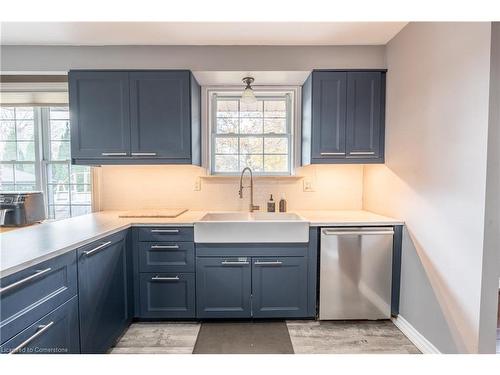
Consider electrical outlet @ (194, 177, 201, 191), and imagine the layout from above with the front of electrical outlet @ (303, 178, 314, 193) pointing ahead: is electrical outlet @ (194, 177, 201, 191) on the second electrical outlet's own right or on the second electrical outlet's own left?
on the second electrical outlet's own right

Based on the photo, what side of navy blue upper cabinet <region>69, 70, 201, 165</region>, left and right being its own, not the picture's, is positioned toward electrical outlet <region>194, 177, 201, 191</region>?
left

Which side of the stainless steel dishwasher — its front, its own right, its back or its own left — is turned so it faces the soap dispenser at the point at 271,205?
right

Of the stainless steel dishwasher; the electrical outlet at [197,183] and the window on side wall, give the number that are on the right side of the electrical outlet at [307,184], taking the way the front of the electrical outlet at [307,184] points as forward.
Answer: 2

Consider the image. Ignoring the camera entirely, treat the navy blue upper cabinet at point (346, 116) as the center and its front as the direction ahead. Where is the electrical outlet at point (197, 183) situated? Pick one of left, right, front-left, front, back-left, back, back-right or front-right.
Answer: right

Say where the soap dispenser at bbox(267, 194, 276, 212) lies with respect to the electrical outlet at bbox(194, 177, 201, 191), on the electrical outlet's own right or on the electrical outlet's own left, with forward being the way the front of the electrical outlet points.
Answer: on the electrical outlet's own left

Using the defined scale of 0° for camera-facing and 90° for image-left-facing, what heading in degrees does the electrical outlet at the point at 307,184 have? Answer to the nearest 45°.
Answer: approximately 0°

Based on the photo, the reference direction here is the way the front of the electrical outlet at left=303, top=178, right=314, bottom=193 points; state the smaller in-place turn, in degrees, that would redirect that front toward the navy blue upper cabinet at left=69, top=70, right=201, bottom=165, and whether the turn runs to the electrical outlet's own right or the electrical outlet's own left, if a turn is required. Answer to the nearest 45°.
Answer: approximately 45° to the electrical outlet's own right

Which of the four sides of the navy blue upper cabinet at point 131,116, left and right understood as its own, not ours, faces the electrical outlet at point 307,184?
left

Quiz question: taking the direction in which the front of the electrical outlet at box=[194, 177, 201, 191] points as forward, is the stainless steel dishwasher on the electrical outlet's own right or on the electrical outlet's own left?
on the electrical outlet's own left

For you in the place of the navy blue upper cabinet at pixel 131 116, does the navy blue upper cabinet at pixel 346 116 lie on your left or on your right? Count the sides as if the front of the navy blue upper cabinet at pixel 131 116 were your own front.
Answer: on your left
